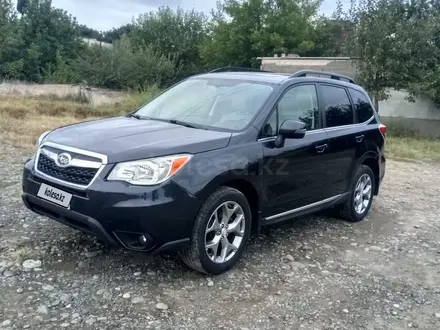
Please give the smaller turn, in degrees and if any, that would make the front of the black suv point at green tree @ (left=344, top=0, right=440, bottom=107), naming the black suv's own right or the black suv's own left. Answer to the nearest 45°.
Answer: approximately 180°

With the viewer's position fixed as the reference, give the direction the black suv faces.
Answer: facing the viewer and to the left of the viewer

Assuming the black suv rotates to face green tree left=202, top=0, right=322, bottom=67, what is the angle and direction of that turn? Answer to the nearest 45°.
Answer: approximately 135° to its right

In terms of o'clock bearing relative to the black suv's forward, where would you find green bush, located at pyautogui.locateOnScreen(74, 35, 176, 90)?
The green bush is roughly at 4 o'clock from the black suv.

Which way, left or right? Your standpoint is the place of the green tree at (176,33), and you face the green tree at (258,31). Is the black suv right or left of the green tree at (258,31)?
right

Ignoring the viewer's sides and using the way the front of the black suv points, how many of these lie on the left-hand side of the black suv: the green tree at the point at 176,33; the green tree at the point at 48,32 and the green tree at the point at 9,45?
0

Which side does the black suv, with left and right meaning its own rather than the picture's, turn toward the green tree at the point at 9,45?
right

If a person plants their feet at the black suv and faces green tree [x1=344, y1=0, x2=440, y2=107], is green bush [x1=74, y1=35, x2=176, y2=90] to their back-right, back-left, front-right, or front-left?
front-left
